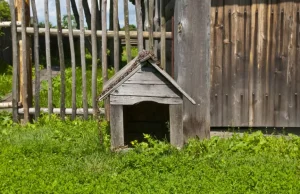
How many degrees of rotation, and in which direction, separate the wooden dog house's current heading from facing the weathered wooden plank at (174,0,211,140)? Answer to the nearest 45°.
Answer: approximately 135° to its left

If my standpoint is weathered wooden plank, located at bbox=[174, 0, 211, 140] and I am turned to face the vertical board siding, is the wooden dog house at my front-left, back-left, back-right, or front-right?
back-right

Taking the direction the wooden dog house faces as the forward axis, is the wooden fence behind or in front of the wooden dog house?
behind

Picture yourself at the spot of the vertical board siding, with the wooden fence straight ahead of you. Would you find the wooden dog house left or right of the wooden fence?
left

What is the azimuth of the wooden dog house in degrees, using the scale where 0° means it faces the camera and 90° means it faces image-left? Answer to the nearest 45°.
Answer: approximately 0°

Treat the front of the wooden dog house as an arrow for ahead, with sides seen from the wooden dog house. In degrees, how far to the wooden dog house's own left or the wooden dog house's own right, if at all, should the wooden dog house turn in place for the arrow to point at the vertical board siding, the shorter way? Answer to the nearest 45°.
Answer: approximately 135° to the wooden dog house's own left
